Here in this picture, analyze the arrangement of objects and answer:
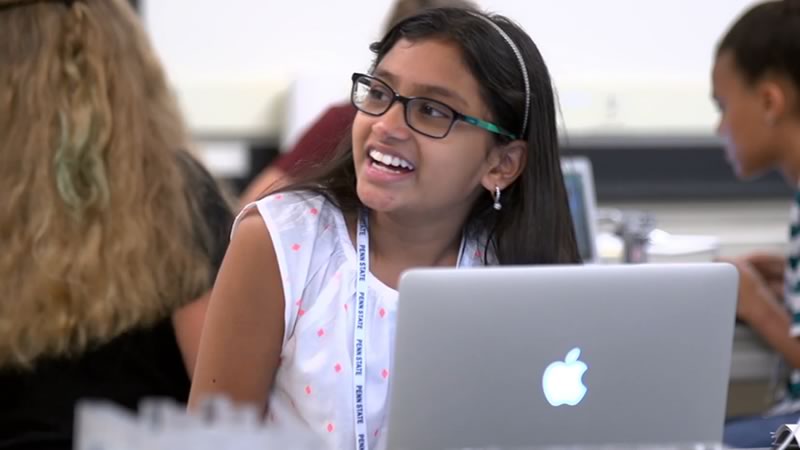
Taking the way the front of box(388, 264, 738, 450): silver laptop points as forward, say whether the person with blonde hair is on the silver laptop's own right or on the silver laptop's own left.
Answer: on the silver laptop's own left

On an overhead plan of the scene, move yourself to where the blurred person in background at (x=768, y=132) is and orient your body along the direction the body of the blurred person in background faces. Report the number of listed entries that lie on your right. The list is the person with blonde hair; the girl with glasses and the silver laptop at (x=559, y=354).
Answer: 0

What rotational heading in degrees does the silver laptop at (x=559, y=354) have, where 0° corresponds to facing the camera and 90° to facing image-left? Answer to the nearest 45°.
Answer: approximately 180°

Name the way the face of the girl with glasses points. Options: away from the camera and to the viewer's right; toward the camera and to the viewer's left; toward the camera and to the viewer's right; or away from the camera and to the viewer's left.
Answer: toward the camera and to the viewer's left

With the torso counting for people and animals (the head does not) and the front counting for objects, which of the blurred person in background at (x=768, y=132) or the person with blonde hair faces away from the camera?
the person with blonde hair

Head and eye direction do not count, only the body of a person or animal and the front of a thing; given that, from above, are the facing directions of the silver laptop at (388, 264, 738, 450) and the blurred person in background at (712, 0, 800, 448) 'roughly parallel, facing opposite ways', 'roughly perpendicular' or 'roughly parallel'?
roughly perpendicular

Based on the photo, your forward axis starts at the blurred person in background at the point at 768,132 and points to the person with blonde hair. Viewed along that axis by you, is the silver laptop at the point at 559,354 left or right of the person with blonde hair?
left

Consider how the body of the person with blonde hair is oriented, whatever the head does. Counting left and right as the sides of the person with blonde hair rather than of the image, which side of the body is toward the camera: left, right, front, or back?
back

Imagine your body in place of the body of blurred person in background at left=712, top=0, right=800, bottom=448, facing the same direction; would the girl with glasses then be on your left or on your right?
on your left

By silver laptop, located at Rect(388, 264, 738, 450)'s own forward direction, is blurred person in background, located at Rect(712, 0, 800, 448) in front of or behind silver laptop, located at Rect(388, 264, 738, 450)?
in front

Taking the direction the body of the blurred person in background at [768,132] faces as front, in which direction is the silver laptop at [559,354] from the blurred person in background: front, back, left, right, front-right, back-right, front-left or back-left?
left

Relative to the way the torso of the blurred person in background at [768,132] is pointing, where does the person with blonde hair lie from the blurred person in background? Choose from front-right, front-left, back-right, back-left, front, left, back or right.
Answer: front-left

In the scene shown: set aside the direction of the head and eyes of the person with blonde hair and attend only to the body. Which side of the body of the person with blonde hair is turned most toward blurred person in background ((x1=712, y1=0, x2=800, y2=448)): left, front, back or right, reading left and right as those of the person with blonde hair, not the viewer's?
right

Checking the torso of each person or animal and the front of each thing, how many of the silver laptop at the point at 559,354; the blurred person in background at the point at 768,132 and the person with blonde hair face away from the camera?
2

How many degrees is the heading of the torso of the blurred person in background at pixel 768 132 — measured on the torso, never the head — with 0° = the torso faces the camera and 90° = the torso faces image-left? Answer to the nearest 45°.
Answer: approximately 90°

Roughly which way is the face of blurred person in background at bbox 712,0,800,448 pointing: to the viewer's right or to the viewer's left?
to the viewer's left
